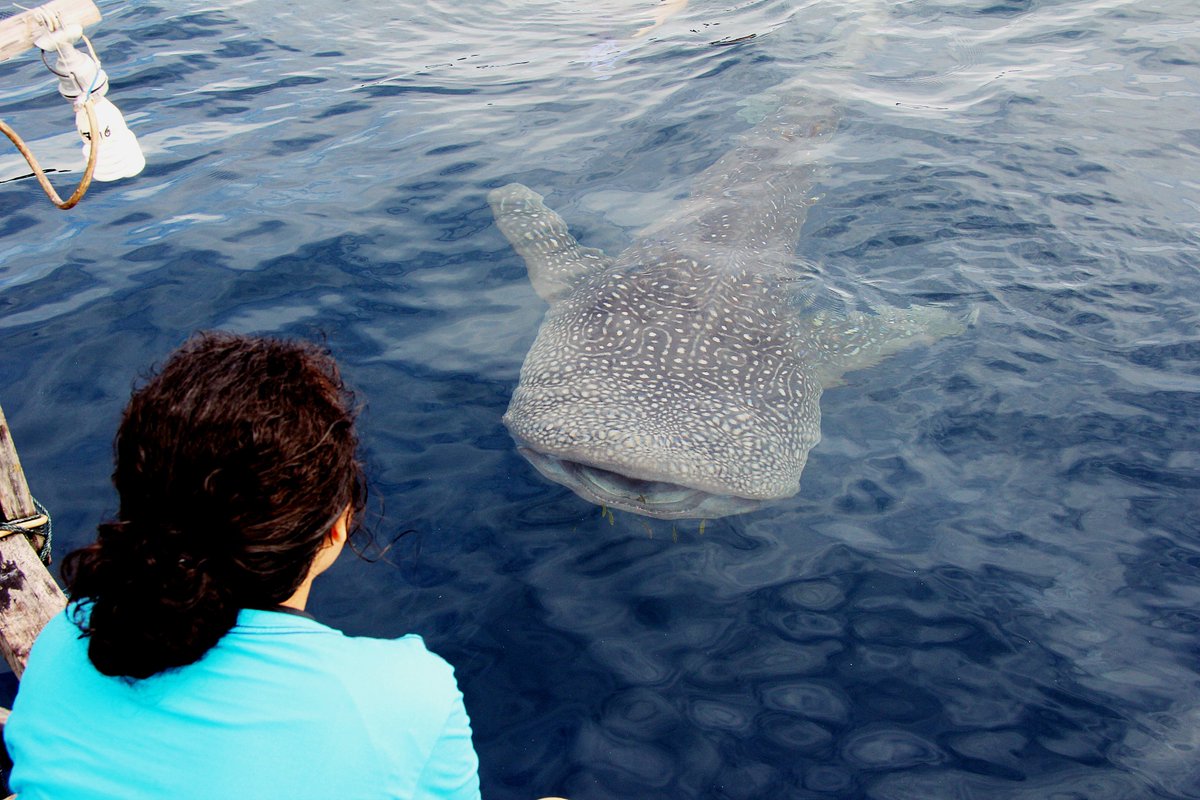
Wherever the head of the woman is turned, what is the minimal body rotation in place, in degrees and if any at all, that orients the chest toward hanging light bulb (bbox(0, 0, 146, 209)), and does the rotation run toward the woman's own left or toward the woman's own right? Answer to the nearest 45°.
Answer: approximately 45° to the woman's own left

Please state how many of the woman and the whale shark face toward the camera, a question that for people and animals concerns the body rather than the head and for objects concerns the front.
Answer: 1

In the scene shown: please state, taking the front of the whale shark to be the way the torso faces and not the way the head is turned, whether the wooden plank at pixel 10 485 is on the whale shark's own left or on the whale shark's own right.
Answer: on the whale shark's own right

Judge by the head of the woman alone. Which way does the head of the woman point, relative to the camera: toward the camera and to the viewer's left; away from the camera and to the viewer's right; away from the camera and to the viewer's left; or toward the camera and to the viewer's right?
away from the camera and to the viewer's right

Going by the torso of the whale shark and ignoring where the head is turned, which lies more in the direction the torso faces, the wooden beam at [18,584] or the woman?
the woman

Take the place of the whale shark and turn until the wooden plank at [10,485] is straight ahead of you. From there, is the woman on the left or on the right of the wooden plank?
left

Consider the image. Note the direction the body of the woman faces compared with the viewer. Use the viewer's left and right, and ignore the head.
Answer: facing away from the viewer and to the right of the viewer

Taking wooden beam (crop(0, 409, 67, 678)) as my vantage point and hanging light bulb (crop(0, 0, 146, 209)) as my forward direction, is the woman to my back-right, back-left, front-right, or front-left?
back-right

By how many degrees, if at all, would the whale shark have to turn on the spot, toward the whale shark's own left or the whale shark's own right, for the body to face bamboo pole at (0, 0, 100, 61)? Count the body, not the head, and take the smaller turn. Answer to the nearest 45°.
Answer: approximately 90° to the whale shark's own right

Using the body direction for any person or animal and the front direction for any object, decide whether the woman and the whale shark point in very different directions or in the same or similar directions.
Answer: very different directions

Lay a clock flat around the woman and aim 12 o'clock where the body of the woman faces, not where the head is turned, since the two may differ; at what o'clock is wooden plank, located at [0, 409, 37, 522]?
The wooden plank is roughly at 10 o'clock from the woman.

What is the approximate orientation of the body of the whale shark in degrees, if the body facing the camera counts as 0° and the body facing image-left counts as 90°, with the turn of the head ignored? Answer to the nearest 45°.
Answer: approximately 0°

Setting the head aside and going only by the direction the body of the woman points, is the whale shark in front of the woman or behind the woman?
in front

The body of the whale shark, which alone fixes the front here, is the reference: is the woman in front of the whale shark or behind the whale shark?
in front
